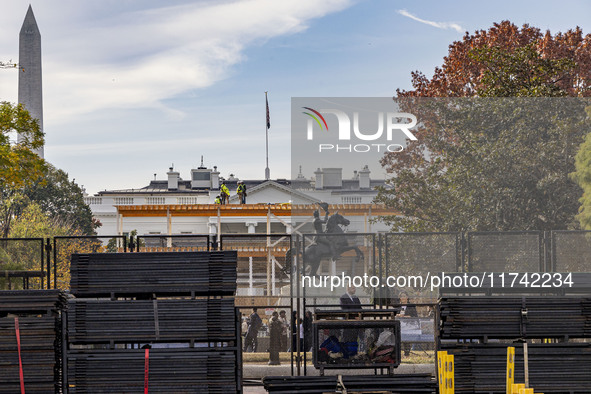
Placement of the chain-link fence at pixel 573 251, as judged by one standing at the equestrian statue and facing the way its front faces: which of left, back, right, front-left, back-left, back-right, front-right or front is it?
front

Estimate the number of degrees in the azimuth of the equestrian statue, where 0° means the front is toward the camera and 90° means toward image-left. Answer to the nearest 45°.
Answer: approximately 270°

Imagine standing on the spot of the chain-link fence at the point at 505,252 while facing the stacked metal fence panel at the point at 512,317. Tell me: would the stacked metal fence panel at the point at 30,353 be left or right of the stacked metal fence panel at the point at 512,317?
right
